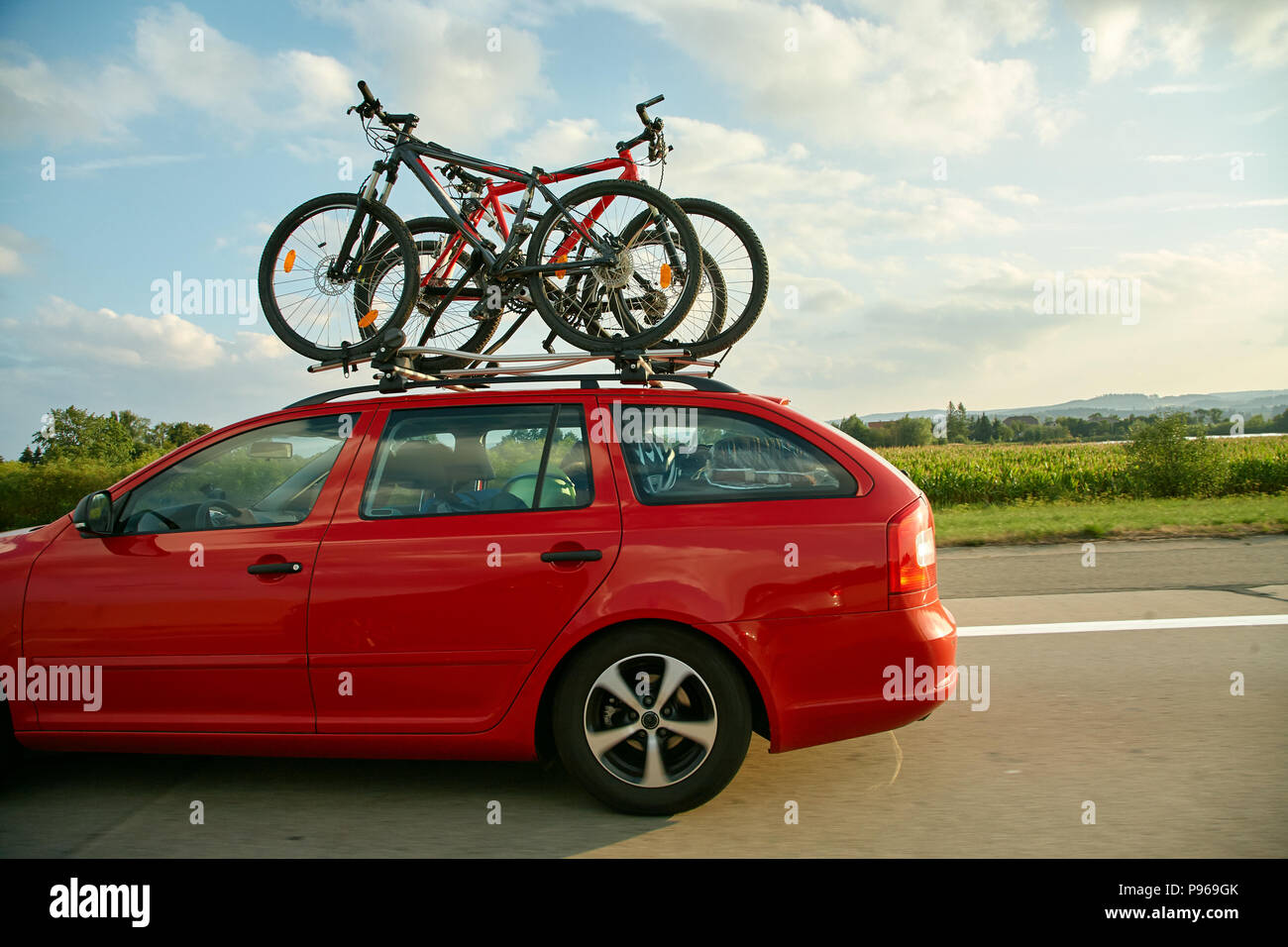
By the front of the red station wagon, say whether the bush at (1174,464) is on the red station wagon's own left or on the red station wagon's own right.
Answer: on the red station wagon's own right

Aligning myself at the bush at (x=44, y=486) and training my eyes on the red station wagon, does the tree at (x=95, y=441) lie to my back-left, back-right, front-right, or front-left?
back-left

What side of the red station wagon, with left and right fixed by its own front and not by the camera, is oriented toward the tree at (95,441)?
right

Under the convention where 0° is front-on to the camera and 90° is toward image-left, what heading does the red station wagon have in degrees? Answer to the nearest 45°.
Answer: approximately 90°

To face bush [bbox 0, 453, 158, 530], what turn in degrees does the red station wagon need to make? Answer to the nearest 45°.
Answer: approximately 45° to its right
